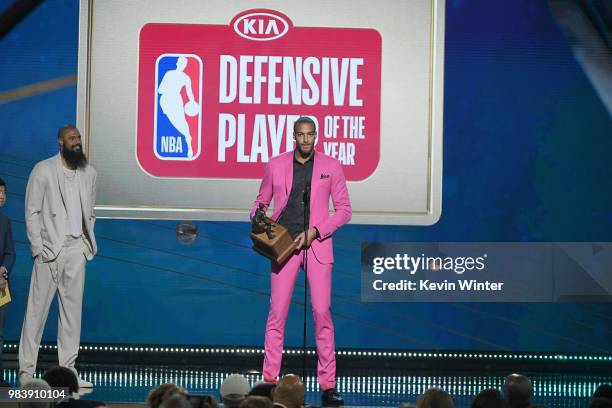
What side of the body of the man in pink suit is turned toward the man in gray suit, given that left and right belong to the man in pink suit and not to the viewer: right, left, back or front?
right

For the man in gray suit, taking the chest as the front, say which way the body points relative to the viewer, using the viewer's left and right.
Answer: facing the viewer and to the right of the viewer

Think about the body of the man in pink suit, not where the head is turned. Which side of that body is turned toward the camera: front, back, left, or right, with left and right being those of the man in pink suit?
front

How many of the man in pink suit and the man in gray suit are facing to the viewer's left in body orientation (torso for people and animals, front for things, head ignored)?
0

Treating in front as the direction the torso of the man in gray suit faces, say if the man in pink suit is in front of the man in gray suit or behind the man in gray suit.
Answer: in front
